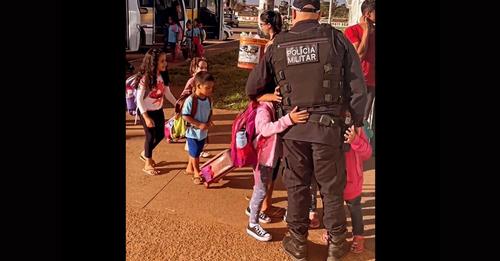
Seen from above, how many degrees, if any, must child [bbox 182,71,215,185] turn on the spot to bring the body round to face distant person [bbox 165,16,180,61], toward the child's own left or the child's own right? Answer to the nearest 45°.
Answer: approximately 135° to the child's own left

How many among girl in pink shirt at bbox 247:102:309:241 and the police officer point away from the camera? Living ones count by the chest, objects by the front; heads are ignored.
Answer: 1

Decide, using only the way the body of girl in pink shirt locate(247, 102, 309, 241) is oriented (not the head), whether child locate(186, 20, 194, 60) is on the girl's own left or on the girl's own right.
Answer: on the girl's own left

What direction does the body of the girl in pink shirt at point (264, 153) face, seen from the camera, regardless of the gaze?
to the viewer's right

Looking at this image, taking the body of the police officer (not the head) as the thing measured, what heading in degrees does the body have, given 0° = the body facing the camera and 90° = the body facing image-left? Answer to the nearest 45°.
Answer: approximately 180°

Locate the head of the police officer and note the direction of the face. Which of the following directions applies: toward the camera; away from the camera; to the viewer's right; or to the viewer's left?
away from the camera

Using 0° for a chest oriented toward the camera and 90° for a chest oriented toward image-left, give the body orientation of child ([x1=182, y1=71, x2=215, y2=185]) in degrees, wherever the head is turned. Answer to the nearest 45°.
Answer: approximately 315°

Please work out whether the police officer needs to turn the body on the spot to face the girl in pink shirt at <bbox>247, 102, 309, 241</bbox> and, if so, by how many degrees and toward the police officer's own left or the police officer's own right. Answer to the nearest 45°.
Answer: approximately 45° to the police officer's own left
